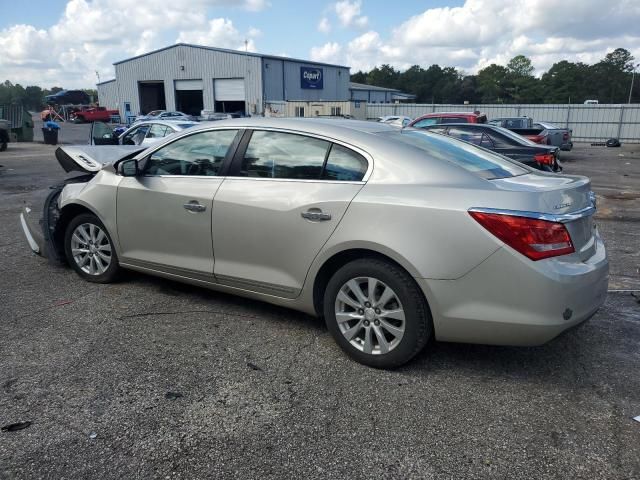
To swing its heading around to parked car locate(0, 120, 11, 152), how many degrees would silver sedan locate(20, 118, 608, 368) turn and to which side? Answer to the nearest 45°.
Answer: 0° — it already faces it

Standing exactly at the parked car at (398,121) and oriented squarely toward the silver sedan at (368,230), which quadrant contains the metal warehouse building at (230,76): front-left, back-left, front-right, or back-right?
back-right

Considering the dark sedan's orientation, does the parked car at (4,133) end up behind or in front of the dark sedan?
in front

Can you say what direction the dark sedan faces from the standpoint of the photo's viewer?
facing away from the viewer and to the left of the viewer

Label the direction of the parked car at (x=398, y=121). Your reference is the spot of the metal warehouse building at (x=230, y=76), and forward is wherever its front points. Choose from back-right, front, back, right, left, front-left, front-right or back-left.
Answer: front-left

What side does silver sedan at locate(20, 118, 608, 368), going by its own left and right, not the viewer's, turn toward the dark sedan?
right

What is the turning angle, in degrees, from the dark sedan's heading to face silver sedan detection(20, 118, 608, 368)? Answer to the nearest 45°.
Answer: approximately 135° to its left

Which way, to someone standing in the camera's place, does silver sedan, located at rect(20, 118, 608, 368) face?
facing away from the viewer and to the left of the viewer

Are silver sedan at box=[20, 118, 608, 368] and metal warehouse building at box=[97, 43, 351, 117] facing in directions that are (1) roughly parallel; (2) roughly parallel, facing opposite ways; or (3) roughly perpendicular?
roughly perpendicular

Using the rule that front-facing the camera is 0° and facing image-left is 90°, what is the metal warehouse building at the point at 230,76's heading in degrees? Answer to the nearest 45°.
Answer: approximately 45°
